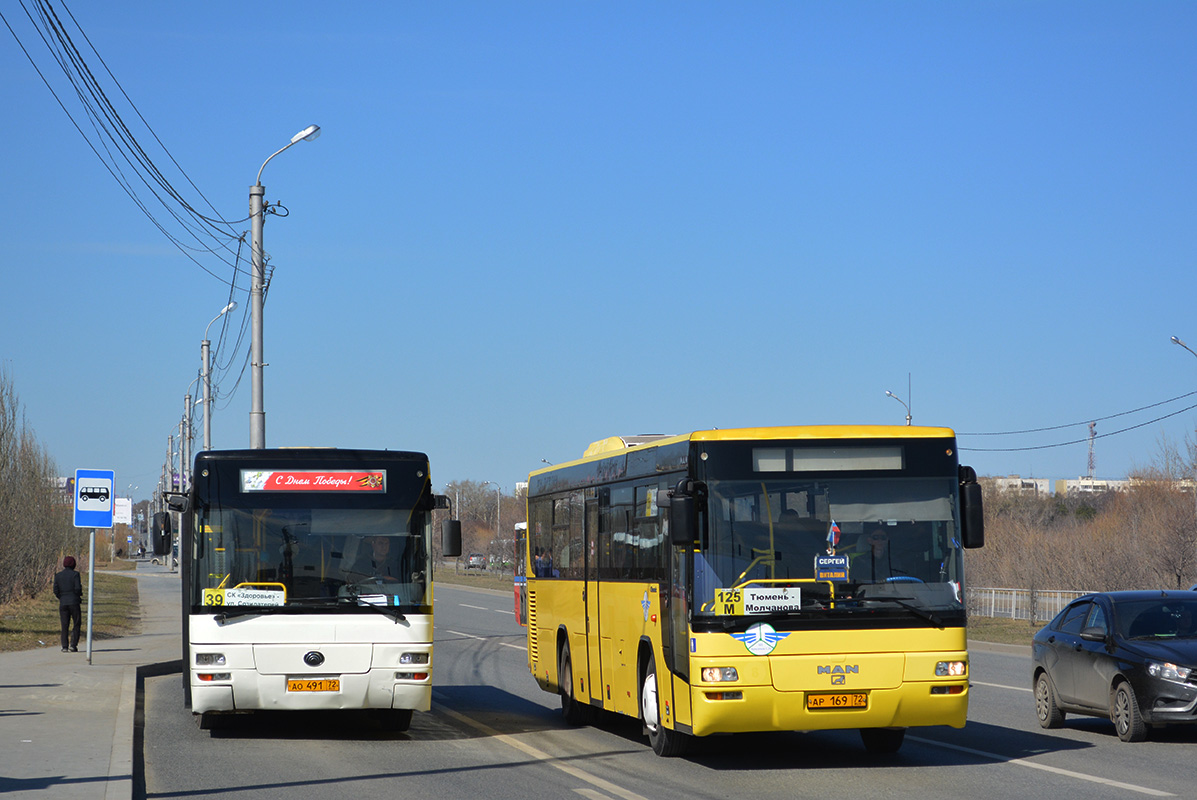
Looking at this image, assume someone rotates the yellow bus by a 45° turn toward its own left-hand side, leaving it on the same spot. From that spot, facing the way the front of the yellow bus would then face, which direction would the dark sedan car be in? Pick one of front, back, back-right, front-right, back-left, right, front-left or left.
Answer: front

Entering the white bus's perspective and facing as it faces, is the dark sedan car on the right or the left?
on its left

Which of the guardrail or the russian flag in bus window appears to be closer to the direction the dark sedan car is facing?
the russian flag in bus window

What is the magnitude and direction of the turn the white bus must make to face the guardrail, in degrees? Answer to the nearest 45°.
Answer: approximately 135° to its left

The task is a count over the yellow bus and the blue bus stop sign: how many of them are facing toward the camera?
2

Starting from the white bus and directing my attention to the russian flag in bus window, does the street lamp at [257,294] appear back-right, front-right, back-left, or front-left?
back-left

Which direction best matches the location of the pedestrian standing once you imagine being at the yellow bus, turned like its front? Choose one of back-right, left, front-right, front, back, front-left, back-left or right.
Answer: back-right

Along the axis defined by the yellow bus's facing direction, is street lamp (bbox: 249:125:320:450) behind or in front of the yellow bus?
behind

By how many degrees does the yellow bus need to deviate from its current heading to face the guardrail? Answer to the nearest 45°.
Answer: approximately 180°

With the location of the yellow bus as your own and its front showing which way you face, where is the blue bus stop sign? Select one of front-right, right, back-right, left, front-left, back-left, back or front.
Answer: back-right

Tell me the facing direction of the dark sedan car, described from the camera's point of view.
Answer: facing the viewer and to the right of the viewer

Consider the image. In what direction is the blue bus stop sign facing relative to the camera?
toward the camera

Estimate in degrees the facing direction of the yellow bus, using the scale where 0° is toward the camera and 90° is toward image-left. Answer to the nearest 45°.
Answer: approximately 0°
